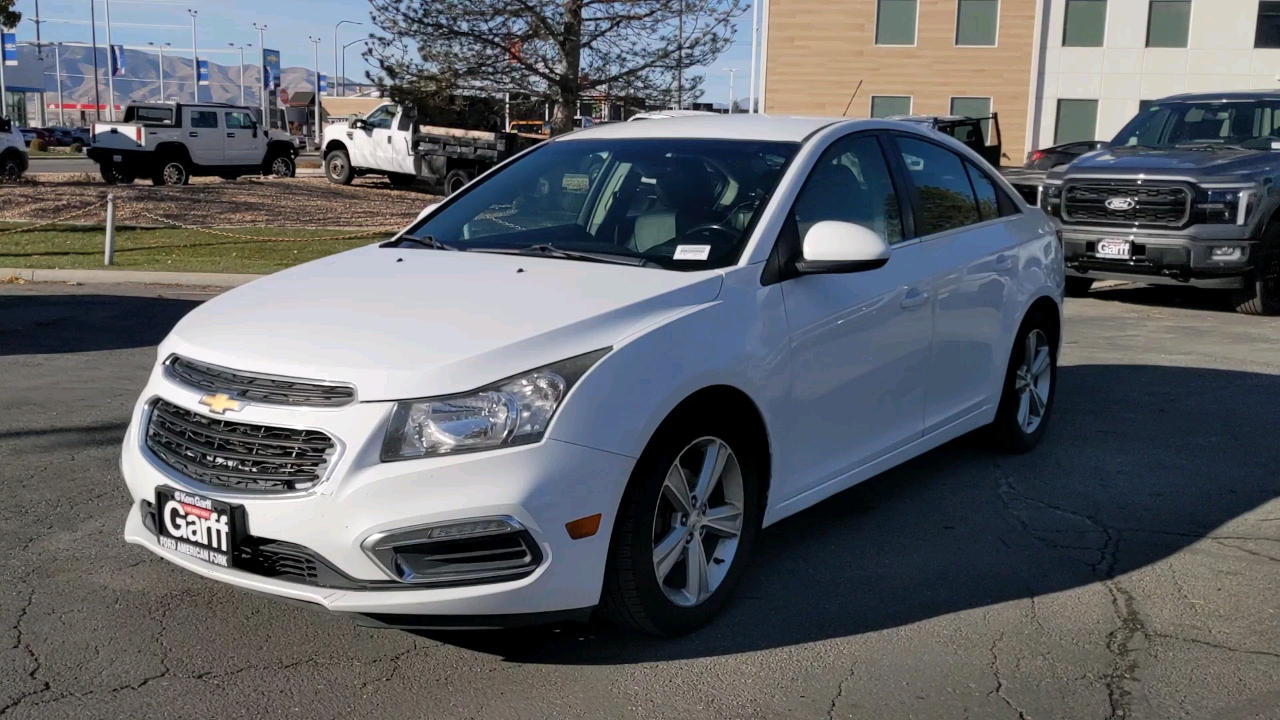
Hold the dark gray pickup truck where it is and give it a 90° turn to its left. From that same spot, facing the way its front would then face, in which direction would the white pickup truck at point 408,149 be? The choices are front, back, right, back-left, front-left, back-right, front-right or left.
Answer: back

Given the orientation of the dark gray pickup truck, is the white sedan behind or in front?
in front

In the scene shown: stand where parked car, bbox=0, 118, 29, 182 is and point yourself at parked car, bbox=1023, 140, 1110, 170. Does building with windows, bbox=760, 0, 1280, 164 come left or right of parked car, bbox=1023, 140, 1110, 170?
left

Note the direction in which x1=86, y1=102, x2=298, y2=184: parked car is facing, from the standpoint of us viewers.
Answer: facing away from the viewer and to the right of the viewer

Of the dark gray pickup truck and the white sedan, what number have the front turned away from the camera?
0

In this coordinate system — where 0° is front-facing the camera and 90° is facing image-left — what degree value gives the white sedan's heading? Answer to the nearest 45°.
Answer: approximately 45°

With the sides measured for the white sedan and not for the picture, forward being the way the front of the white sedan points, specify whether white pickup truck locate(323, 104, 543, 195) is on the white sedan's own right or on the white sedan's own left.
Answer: on the white sedan's own right

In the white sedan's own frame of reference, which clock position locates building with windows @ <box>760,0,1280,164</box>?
The building with windows is roughly at 5 o'clock from the white sedan.

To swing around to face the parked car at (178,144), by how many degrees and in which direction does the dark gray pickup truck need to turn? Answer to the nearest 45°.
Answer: approximately 90° to its right

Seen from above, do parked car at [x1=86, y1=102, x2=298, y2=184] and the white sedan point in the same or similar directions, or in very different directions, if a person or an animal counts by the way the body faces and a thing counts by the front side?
very different directions
